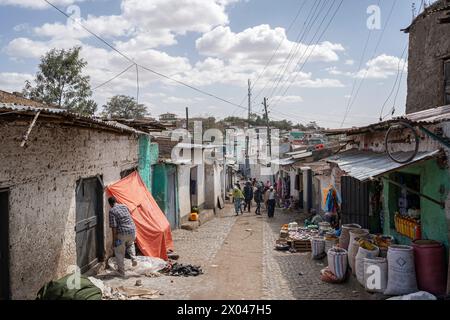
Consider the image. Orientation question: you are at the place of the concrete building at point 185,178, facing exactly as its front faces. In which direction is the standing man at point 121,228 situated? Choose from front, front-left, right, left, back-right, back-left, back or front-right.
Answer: front-right

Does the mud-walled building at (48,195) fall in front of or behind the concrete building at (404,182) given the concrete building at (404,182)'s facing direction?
in front

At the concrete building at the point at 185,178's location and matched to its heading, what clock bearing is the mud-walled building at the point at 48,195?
the mud-walled building at the point at 48,195 is roughly at 2 o'clock from the concrete building at the point at 185,178.

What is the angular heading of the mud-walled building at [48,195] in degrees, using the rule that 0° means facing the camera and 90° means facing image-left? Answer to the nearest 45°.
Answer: approximately 315°

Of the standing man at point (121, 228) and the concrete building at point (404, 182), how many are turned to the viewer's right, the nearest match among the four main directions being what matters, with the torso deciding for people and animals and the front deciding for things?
0

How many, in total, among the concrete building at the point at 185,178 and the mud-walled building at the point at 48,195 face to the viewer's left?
0

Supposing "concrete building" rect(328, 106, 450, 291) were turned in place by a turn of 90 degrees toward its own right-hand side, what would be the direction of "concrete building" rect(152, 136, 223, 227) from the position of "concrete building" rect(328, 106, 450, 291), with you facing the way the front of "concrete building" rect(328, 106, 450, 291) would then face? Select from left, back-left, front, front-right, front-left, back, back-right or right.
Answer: front

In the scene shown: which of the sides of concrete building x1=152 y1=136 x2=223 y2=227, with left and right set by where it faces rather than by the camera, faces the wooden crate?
front

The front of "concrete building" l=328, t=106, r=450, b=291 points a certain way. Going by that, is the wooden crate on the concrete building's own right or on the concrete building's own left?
on the concrete building's own right

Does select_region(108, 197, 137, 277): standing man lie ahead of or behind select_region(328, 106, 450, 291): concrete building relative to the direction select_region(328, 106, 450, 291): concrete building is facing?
ahead

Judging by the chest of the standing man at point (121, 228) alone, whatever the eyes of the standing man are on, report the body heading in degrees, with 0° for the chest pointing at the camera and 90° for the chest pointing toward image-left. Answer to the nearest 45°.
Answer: approximately 135°

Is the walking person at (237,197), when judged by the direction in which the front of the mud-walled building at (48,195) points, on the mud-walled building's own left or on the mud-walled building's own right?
on the mud-walled building's own left

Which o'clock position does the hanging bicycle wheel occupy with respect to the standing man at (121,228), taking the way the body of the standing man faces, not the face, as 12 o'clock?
The hanging bicycle wheel is roughly at 5 o'clock from the standing man.
